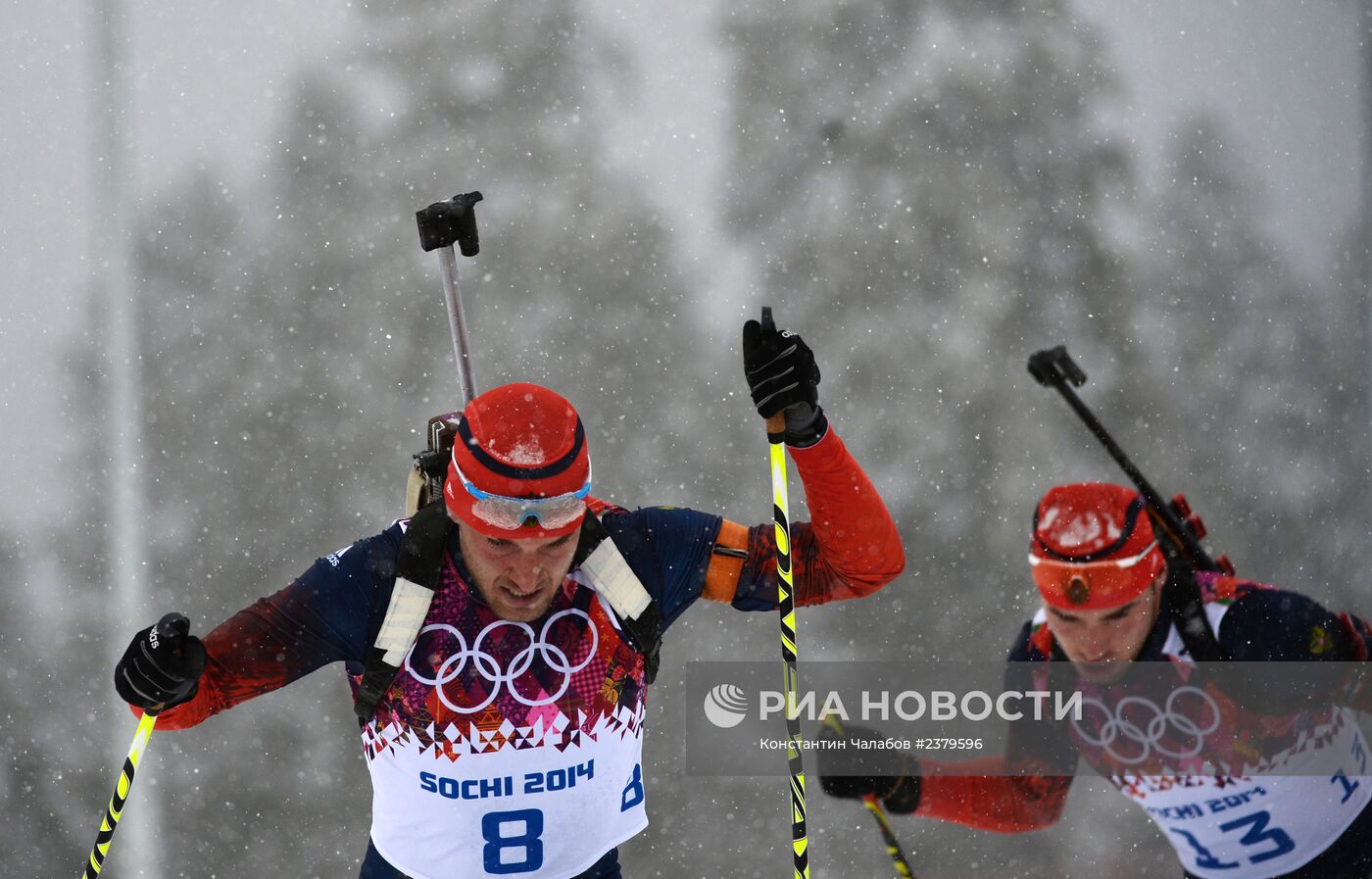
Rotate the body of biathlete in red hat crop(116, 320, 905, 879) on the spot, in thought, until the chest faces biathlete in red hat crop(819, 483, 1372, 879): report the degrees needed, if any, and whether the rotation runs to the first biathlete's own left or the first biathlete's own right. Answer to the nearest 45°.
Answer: approximately 90° to the first biathlete's own left

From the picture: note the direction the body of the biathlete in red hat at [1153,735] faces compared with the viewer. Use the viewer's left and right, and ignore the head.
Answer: facing the viewer and to the left of the viewer

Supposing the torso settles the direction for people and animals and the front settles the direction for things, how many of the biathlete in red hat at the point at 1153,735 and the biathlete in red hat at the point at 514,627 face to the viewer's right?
0

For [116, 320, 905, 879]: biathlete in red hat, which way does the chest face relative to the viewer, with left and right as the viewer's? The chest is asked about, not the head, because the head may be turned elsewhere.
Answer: facing the viewer

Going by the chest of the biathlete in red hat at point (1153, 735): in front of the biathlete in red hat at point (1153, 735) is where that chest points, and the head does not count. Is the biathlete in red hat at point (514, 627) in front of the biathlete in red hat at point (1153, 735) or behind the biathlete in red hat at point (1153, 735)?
in front
